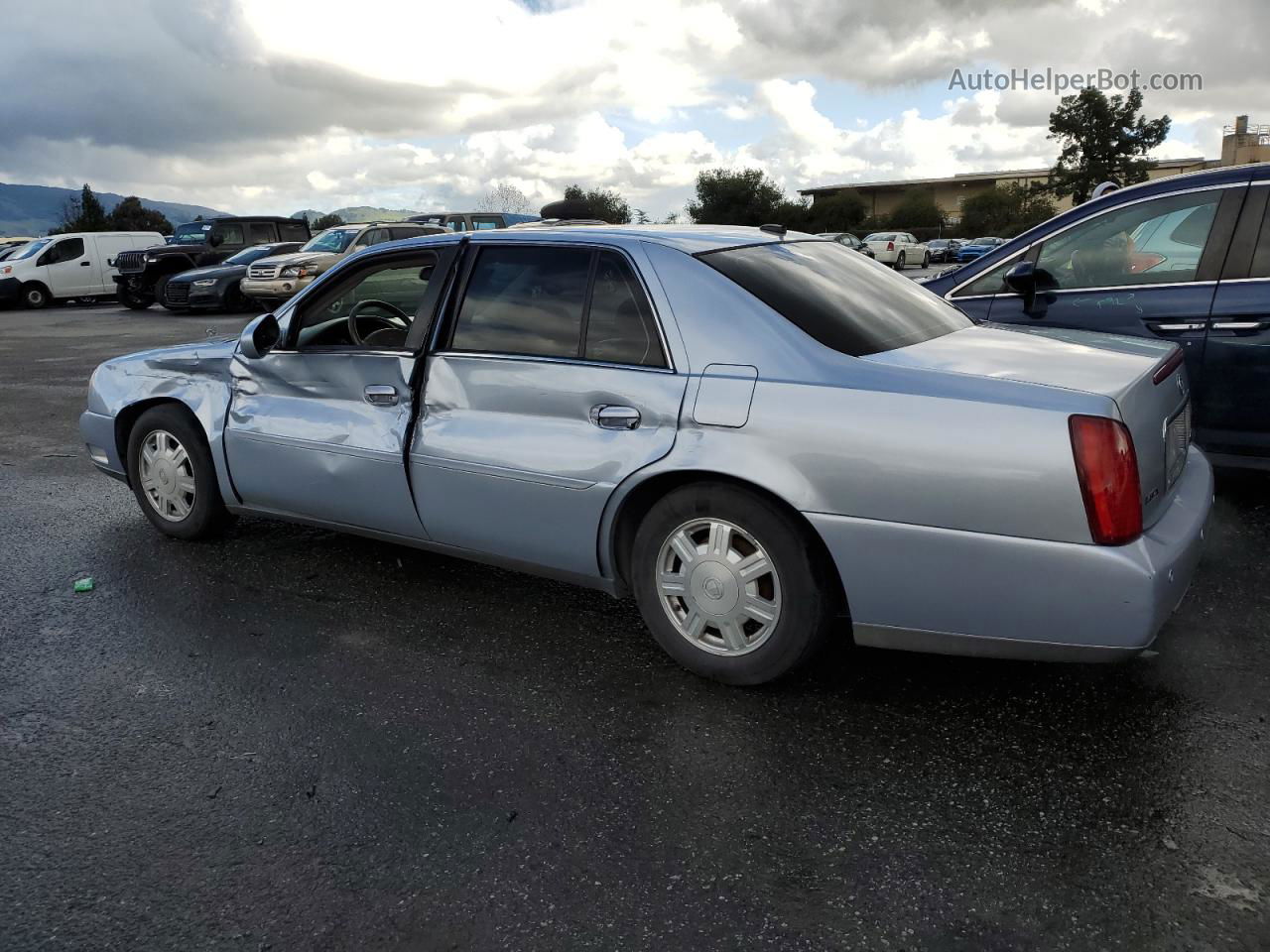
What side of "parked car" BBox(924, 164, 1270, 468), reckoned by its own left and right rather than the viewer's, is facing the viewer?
left

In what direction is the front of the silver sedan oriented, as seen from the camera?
facing away from the viewer and to the left of the viewer

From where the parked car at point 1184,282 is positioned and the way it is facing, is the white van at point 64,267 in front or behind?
in front

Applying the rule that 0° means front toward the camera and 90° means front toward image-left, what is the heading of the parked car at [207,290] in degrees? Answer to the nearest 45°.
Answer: approximately 45°

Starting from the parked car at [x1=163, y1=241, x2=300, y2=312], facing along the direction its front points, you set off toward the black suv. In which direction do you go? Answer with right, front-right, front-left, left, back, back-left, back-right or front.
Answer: back-right

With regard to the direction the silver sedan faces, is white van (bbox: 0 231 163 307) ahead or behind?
ahead

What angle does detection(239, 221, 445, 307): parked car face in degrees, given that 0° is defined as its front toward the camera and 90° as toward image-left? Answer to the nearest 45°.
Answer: approximately 45°

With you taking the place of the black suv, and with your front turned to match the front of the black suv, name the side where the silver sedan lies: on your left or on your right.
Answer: on your left

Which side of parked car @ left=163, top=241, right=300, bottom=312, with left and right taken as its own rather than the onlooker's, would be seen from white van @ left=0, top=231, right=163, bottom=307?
right

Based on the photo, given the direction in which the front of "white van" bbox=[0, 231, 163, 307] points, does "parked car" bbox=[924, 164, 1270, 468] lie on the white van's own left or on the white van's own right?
on the white van's own left

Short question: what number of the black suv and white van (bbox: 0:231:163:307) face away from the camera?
0

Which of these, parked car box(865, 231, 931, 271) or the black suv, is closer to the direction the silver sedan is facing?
the black suv
